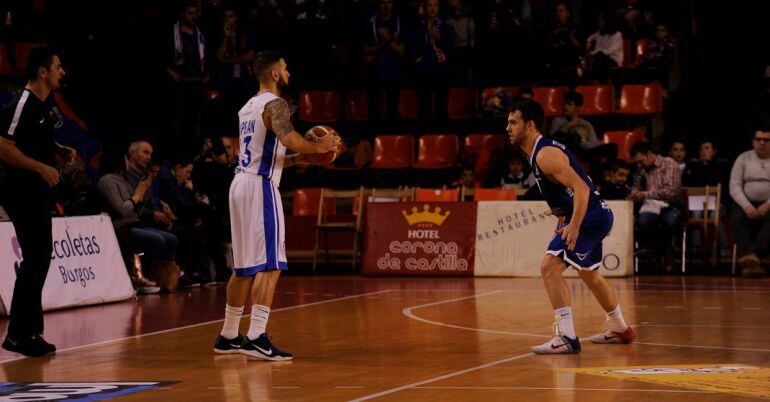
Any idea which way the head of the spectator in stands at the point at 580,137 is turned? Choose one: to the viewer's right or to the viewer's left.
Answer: to the viewer's left

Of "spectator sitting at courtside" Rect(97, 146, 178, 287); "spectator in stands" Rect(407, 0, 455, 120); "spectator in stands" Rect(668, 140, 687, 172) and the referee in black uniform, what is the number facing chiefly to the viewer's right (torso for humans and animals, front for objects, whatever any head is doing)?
2

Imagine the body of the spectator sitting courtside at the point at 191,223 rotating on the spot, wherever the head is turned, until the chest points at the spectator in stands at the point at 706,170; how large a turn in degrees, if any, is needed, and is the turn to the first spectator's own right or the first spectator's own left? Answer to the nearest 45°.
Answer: approximately 45° to the first spectator's own left

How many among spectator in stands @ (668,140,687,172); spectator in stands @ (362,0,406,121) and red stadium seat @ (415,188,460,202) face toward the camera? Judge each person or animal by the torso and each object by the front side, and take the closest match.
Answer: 3

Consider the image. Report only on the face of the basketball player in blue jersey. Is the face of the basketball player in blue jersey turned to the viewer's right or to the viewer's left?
to the viewer's left

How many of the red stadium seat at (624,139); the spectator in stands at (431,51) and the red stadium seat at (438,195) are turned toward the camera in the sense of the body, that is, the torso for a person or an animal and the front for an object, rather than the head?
3

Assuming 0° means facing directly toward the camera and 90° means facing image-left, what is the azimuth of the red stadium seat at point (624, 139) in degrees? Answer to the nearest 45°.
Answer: approximately 0°

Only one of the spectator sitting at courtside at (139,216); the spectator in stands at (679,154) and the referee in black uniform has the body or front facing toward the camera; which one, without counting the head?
the spectator in stands at (679,154)

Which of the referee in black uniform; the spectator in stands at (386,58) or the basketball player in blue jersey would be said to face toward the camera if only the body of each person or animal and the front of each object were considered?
the spectator in stands

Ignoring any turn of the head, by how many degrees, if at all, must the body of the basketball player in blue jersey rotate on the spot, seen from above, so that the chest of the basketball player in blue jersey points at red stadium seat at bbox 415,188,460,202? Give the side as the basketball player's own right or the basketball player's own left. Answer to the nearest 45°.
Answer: approximately 90° to the basketball player's own right

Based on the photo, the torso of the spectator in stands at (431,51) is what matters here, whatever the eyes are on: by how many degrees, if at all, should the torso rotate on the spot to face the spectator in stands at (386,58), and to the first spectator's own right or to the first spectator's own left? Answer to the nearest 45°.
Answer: approximately 90° to the first spectator's own right
